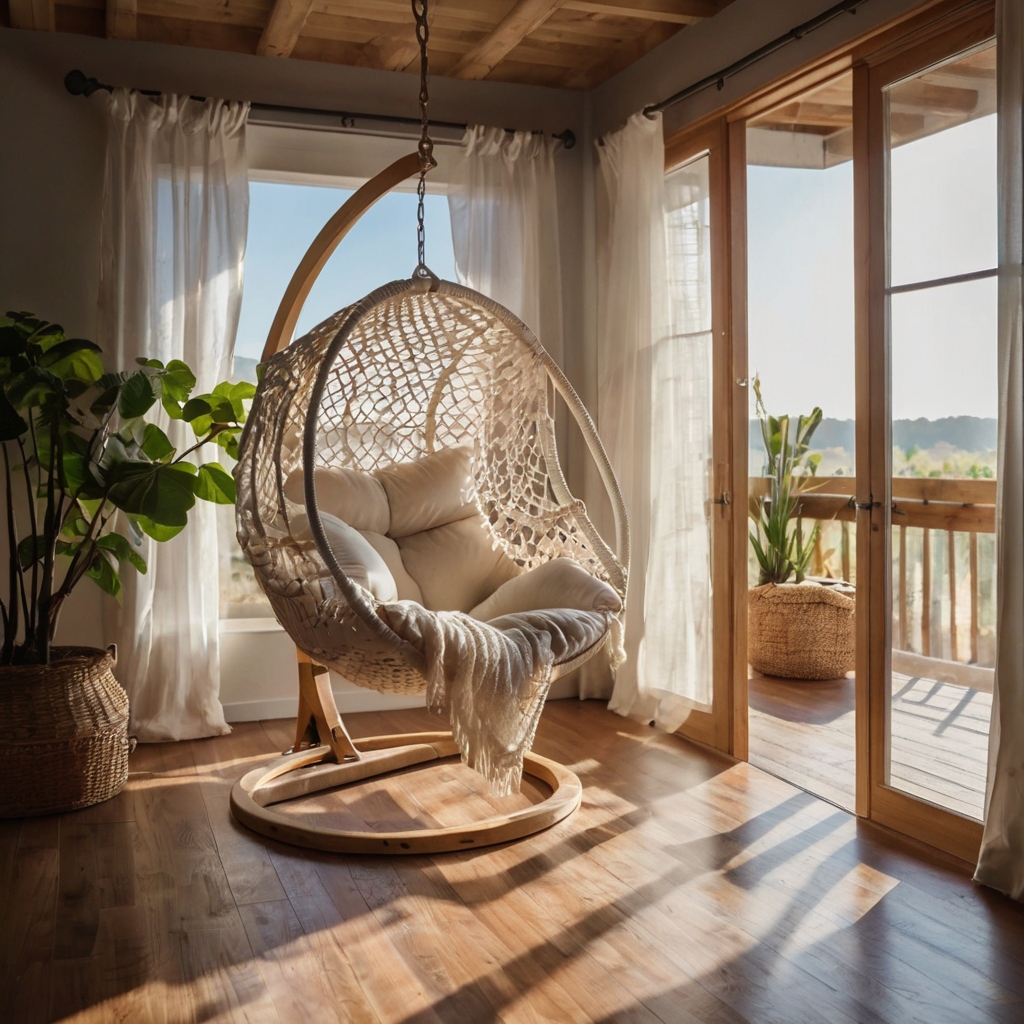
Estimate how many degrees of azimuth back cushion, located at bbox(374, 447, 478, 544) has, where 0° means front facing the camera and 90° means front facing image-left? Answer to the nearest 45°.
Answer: approximately 315°

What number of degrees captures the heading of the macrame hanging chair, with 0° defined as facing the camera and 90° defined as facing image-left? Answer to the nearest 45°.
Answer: approximately 315°

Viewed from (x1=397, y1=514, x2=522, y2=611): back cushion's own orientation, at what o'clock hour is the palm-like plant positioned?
The palm-like plant is roughly at 9 o'clock from the back cushion.

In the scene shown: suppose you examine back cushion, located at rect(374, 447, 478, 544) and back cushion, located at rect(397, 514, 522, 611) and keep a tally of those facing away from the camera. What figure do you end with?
0

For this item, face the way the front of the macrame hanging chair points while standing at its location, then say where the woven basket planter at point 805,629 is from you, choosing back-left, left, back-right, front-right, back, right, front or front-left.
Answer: left

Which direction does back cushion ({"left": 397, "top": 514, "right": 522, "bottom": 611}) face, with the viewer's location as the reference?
facing the viewer and to the right of the viewer

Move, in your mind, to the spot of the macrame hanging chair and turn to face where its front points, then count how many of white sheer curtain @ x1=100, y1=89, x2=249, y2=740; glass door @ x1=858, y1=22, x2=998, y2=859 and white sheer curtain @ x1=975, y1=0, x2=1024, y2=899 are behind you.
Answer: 1

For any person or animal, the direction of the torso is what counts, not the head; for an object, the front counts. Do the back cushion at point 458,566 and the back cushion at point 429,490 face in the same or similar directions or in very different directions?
same or similar directions

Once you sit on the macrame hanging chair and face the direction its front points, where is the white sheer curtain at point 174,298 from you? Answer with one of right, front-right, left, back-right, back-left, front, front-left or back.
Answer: back

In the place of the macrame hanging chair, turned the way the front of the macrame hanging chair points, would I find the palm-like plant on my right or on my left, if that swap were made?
on my left
